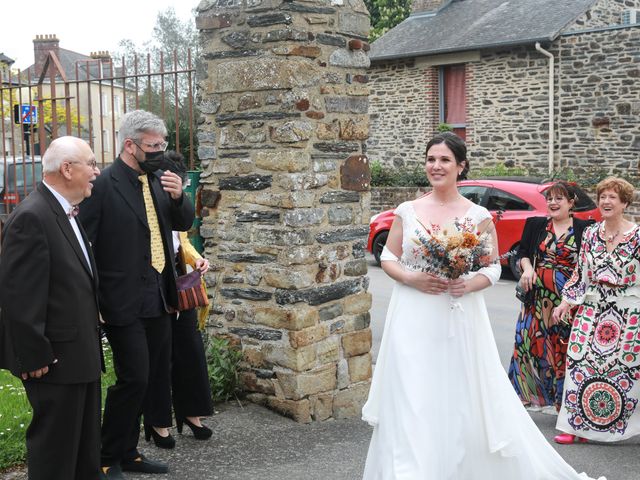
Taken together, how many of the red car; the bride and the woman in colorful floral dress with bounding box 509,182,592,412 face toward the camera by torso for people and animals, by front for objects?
2

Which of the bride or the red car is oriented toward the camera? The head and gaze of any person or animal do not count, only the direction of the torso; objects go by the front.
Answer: the bride

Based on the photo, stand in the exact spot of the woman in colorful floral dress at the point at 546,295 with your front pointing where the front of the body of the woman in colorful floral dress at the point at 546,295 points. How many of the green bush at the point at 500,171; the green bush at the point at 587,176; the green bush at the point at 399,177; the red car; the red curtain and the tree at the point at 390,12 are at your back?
6

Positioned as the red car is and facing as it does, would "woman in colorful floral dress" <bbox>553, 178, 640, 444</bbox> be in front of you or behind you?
behind

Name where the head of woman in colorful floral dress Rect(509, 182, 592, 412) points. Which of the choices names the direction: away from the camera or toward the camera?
toward the camera

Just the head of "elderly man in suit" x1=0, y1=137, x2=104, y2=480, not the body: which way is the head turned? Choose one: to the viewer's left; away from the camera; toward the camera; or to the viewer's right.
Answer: to the viewer's right

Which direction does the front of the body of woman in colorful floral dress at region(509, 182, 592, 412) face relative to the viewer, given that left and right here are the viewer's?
facing the viewer

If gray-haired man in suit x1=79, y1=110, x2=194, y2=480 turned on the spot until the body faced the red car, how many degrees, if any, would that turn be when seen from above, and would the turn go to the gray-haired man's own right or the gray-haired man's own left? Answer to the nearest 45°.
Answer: approximately 90° to the gray-haired man's own left

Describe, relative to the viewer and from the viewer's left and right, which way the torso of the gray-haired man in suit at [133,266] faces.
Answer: facing the viewer and to the right of the viewer

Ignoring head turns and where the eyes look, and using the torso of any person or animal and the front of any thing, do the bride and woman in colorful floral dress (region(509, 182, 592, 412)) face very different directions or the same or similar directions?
same or similar directions

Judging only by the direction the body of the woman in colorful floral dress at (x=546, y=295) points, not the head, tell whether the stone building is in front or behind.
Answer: behind

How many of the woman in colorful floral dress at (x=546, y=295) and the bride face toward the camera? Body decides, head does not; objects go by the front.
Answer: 2

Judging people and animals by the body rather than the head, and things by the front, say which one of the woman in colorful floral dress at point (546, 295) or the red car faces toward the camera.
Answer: the woman in colorful floral dress

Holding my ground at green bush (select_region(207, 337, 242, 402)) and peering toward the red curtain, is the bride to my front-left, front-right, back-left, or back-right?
back-right

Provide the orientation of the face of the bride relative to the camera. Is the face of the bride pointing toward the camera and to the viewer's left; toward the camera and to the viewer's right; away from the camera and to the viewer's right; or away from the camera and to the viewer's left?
toward the camera and to the viewer's left
